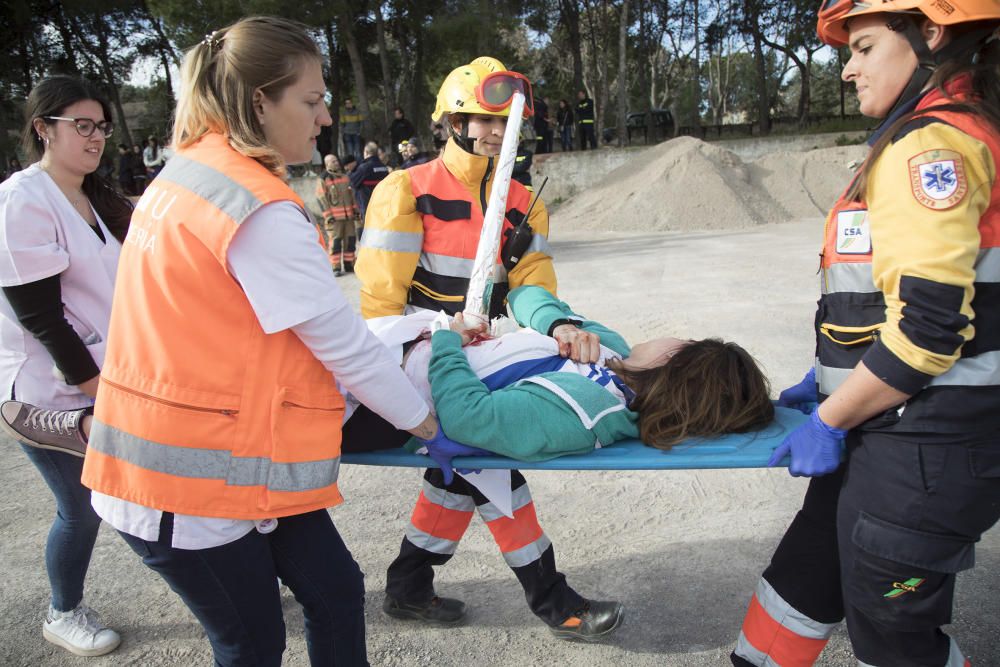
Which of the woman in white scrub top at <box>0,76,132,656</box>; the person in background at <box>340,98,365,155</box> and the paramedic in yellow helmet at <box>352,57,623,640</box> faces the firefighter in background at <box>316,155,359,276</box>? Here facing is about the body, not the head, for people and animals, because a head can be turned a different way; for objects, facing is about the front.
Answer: the person in background

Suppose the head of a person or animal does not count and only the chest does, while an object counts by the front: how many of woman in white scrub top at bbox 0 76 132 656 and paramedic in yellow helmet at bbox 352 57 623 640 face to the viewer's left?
0

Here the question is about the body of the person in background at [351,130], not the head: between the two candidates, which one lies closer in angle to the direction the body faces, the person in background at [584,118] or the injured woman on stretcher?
the injured woman on stretcher

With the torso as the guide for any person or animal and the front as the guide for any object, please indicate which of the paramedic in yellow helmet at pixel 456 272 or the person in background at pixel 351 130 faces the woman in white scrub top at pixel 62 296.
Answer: the person in background

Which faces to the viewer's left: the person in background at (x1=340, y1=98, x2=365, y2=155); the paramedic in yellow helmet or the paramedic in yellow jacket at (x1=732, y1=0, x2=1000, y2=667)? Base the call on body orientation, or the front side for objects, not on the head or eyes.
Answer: the paramedic in yellow jacket

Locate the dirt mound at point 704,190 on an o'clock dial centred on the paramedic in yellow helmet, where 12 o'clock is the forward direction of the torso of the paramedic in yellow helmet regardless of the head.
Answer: The dirt mound is roughly at 8 o'clock from the paramedic in yellow helmet.

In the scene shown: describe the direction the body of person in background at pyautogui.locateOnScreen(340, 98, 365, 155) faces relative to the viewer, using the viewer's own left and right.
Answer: facing the viewer

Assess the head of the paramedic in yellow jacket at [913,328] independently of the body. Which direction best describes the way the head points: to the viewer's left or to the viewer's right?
to the viewer's left

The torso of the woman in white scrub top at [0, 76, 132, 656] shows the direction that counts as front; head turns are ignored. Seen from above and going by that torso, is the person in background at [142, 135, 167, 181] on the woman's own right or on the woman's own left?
on the woman's own left

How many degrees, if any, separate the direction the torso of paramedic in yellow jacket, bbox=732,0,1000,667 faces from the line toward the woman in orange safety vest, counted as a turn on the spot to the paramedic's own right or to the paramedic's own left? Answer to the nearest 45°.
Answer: approximately 45° to the paramedic's own left

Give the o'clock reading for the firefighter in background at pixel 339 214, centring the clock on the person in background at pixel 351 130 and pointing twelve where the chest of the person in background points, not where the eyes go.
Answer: The firefighter in background is roughly at 12 o'clock from the person in background.

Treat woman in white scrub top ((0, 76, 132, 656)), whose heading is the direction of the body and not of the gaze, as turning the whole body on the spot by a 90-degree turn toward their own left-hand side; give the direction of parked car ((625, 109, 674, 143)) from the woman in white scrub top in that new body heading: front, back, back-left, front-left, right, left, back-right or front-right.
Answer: front

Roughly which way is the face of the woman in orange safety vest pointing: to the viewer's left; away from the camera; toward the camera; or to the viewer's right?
to the viewer's right

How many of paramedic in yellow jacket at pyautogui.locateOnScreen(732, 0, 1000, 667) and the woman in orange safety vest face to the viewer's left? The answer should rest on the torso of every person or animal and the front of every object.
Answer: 1

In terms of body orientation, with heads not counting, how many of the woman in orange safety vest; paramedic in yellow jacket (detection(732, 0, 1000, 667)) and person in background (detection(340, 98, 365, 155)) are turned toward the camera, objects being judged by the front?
1

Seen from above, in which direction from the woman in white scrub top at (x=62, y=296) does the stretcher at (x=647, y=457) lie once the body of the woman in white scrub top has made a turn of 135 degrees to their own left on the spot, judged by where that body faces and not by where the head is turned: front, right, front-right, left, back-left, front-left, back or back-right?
back-right

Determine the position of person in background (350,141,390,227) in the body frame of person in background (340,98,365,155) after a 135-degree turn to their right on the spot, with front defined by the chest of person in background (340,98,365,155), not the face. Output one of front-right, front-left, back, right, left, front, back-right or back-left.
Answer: back-left
